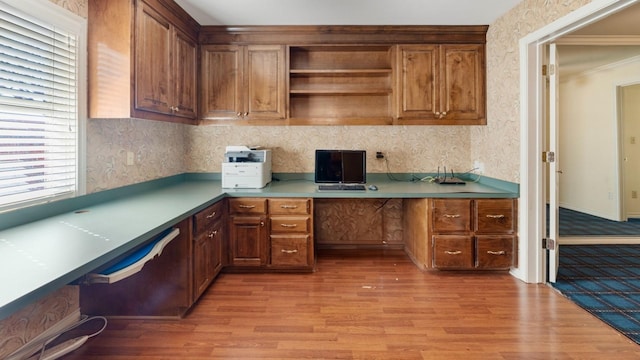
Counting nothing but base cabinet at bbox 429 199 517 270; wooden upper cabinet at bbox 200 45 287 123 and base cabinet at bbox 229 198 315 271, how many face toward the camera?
3

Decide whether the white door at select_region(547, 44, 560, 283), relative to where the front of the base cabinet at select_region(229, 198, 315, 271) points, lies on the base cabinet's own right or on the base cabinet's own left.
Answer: on the base cabinet's own left

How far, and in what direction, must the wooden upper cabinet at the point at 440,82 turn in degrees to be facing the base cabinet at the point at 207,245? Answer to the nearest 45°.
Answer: approximately 45° to its right

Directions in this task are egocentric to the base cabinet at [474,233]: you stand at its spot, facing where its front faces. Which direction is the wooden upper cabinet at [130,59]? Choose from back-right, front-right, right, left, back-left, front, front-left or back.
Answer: front-right

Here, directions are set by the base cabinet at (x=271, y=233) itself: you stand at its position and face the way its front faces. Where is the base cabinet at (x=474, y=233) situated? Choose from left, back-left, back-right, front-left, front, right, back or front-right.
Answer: left

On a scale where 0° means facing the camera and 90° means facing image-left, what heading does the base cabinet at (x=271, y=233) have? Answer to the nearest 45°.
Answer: approximately 0°

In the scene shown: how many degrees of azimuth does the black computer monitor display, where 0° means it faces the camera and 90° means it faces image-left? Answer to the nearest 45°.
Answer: approximately 0°
